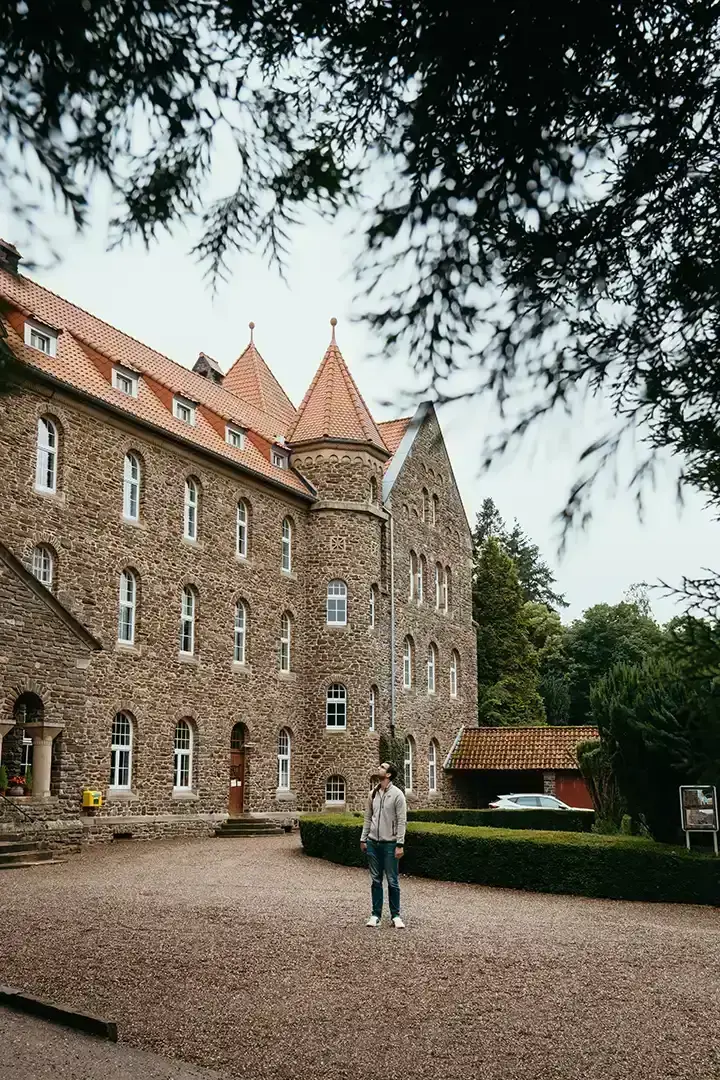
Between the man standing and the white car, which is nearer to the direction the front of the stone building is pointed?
the man standing

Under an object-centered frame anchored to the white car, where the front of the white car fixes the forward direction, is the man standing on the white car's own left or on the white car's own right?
on the white car's own right

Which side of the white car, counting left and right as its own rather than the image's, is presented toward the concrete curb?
right

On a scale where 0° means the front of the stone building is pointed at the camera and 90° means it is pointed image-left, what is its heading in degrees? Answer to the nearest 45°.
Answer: approximately 315°

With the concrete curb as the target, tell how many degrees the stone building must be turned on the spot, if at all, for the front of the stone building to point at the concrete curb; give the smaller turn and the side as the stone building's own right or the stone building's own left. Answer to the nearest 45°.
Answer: approximately 45° to the stone building's own right

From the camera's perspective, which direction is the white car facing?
to the viewer's right
